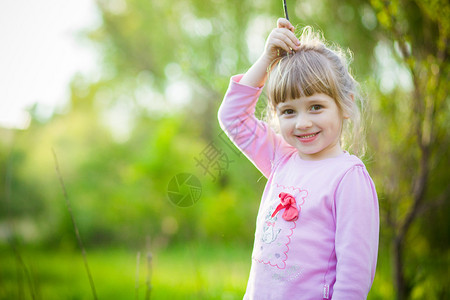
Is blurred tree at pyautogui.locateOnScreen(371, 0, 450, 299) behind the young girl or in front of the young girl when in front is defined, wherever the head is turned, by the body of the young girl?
behind

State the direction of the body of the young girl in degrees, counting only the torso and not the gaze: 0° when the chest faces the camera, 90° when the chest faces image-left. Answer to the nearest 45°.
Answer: approximately 45°

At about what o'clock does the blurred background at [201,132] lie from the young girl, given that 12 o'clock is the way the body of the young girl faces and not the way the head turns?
The blurred background is roughly at 4 o'clock from the young girl.
